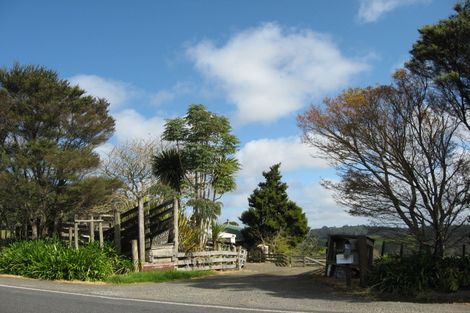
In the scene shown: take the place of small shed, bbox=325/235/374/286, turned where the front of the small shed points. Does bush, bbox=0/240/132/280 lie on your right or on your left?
on your right

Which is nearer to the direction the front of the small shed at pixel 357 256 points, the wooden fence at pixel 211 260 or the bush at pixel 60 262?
the bush

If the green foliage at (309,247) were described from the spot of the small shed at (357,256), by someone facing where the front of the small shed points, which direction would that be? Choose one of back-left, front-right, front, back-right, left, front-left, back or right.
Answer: back-right

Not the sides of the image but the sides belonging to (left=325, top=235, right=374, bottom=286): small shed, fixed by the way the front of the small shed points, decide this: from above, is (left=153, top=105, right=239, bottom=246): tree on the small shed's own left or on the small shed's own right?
on the small shed's own right

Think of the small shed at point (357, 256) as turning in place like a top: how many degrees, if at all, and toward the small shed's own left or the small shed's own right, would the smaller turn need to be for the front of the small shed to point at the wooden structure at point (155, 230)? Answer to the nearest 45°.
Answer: approximately 90° to the small shed's own right

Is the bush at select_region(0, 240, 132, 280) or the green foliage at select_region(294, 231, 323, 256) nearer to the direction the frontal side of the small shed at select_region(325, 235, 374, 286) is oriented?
the bush

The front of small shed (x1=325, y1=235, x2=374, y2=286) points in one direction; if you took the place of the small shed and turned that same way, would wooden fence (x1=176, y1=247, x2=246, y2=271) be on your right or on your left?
on your right

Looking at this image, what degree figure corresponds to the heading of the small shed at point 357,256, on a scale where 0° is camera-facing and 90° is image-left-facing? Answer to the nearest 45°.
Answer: approximately 45°
